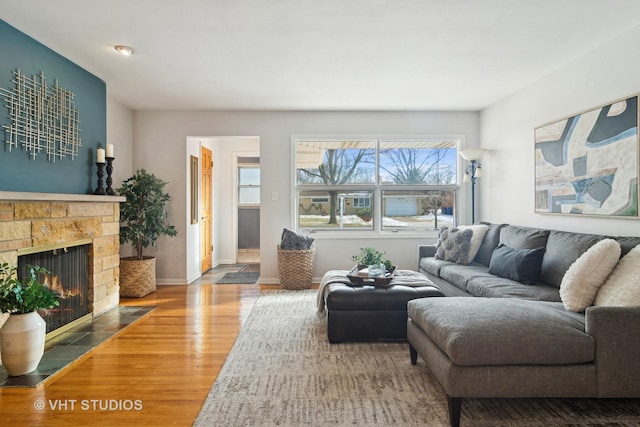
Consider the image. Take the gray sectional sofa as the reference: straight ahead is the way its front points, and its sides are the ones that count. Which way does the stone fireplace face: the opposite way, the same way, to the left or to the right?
the opposite way

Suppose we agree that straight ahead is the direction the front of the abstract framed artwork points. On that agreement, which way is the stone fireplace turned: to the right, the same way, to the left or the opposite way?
the opposite way

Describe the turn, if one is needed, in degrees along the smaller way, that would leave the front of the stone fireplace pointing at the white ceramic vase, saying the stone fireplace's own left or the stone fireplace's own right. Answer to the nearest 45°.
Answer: approximately 45° to the stone fireplace's own right

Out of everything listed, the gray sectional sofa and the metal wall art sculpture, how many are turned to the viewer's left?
1

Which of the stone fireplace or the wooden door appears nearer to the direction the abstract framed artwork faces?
the stone fireplace

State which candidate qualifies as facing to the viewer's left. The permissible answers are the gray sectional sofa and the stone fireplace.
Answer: the gray sectional sofa

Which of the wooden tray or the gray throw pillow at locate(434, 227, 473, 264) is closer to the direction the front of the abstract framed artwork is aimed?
the wooden tray

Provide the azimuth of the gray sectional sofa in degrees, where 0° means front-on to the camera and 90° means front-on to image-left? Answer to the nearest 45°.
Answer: approximately 90°

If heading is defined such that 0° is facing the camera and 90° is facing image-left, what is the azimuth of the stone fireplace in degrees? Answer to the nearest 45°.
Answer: approximately 315°

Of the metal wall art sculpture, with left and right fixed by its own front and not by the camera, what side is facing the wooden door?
left
